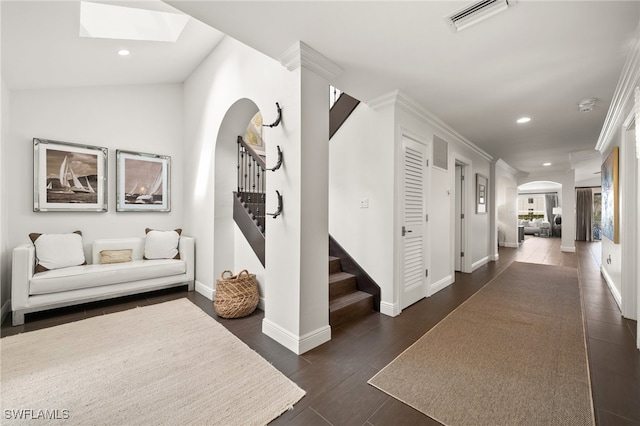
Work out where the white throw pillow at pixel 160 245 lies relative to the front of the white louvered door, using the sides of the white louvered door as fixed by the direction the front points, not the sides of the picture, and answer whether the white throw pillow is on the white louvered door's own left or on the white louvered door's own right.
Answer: on the white louvered door's own right

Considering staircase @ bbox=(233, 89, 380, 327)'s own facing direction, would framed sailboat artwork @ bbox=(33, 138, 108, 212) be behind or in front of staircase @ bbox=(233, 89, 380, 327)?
behind

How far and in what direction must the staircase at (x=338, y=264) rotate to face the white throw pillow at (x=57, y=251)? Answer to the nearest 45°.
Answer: approximately 135° to its right

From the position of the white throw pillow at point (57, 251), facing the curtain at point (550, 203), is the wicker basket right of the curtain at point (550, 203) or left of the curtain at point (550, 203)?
right

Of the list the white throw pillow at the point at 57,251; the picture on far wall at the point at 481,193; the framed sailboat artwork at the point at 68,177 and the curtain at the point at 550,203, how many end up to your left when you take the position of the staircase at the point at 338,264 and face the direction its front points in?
2

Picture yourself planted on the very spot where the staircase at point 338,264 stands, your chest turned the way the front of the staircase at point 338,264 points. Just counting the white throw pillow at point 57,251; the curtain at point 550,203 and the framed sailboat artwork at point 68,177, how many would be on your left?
1

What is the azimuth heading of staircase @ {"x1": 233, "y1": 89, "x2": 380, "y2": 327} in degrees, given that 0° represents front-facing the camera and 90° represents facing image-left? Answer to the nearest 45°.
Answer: approximately 315°

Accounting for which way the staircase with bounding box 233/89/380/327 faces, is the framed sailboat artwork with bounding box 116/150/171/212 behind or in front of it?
behind

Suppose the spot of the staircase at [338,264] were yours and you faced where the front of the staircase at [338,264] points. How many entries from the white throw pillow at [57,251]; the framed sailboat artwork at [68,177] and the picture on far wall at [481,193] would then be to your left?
1

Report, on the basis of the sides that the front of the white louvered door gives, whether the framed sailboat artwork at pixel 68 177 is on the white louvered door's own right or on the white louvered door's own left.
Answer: on the white louvered door's own right

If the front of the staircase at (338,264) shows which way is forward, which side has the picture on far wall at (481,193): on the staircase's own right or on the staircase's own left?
on the staircase's own left
